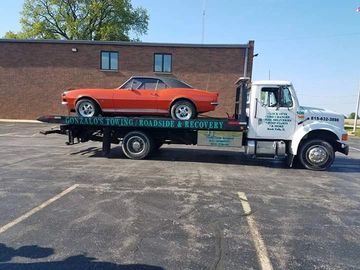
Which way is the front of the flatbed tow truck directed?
to the viewer's right

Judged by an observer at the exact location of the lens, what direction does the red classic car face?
facing to the left of the viewer

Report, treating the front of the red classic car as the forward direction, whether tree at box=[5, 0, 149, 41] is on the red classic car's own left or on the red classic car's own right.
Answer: on the red classic car's own right

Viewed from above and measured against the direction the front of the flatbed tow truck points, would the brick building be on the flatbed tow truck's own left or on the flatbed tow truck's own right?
on the flatbed tow truck's own left

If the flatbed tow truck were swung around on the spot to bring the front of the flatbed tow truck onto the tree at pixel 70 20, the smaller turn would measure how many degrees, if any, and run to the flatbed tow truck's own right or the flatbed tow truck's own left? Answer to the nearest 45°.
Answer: approximately 135° to the flatbed tow truck's own left

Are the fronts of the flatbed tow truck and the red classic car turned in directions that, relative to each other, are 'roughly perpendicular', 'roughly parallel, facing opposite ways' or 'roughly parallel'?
roughly parallel, facing opposite ways

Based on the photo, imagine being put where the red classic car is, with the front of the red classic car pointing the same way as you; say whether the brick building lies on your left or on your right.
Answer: on your right
